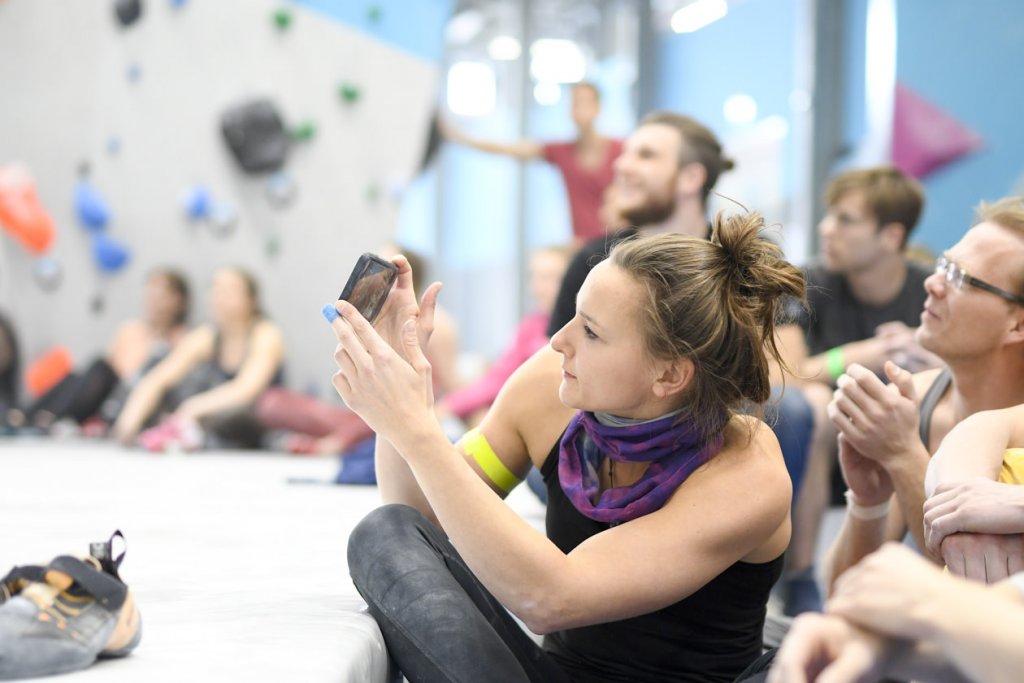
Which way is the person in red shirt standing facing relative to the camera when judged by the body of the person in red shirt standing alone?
toward the camera

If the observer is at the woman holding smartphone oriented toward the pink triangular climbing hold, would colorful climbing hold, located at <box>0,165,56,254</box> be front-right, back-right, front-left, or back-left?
front-left

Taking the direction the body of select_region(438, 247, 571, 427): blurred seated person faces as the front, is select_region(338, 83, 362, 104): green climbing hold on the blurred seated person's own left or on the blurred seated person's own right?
on the blurred seated person's own right

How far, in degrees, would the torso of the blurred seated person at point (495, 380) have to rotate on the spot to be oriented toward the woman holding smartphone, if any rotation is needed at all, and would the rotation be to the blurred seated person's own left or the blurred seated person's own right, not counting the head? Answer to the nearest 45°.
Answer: approximately 45° to the blurred seated person's own left

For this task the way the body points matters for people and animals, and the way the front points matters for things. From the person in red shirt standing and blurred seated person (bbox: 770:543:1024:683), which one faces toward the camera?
the person in red shirt standing

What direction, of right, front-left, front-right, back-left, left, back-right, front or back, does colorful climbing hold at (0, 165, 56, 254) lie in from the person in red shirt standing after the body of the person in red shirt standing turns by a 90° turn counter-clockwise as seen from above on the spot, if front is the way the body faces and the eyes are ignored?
back

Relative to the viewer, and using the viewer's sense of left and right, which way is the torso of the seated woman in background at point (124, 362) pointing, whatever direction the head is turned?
facing the viewer and to the left of the viewer

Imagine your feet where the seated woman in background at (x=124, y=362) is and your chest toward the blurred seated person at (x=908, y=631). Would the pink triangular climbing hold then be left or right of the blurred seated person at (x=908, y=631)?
left

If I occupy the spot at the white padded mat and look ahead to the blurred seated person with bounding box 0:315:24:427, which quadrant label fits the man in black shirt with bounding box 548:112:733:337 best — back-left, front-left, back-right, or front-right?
front-right

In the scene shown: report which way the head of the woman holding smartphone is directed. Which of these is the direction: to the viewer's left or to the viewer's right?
to the viewer's left

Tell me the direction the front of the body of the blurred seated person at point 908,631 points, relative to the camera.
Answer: to the viewer's left

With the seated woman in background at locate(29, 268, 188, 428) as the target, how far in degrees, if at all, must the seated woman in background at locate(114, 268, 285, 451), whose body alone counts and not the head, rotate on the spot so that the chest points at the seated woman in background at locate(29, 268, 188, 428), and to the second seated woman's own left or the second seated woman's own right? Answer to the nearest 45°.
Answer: approximately 90° to the second seated woman's own right

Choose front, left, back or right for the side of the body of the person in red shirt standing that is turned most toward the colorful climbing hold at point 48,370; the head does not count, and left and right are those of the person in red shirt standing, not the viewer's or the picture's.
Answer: right

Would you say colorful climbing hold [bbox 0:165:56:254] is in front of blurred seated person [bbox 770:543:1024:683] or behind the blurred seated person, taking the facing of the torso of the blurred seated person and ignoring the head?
in front

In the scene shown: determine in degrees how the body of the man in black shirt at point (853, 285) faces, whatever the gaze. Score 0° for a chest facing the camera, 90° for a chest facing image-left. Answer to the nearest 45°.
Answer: approximately 45°

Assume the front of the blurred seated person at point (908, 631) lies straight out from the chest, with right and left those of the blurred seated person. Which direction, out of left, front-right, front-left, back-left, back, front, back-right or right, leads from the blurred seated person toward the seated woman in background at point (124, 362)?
front-right
